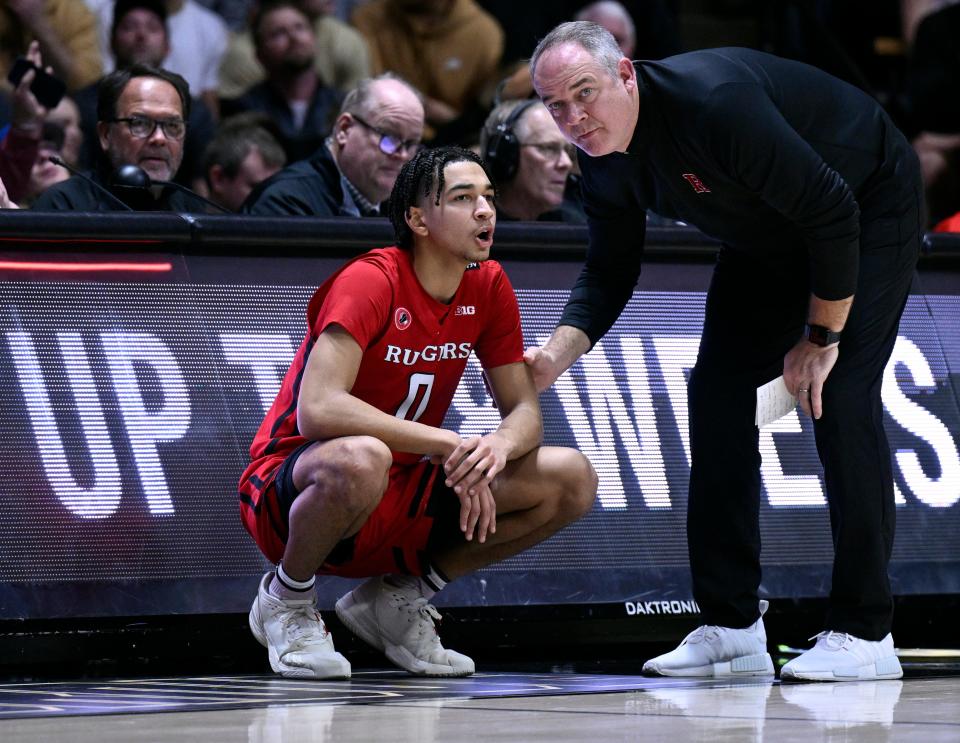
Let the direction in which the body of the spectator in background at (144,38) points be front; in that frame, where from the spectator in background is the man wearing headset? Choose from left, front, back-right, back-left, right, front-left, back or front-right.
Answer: front-left

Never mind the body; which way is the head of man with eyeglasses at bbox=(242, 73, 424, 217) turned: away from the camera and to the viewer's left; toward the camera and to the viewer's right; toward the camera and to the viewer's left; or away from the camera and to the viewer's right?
toward the camera and to the viewer's right

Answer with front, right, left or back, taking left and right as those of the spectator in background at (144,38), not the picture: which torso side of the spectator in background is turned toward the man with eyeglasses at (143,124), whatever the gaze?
front

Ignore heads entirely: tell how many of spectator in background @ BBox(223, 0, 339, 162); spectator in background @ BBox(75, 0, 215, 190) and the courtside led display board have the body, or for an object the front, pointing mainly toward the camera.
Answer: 3

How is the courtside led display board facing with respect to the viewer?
toward the camera

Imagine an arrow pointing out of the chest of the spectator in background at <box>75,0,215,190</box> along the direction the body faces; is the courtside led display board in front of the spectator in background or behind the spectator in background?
in front

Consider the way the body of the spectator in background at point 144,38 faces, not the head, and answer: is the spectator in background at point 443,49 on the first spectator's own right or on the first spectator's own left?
on the first spectator's own left

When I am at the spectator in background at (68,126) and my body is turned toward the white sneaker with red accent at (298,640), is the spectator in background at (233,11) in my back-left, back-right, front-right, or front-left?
back-left

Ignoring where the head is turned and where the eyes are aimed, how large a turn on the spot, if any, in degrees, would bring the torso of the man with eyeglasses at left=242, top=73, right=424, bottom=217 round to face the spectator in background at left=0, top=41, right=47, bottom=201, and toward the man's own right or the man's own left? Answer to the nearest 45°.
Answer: approximately 135° to the man's own right

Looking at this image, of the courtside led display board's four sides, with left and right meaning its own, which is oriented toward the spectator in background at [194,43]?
back

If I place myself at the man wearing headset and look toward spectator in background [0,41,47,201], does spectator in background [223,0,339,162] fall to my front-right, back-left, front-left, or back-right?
front-right

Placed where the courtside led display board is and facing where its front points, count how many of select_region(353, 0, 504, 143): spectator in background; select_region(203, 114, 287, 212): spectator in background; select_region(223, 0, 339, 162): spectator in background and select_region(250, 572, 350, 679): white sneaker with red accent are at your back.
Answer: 3

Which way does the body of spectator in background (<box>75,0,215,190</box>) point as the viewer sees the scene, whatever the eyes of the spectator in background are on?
toward the camera

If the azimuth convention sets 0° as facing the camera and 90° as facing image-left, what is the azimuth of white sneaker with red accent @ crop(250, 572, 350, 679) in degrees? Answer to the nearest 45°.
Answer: approximately 315°
